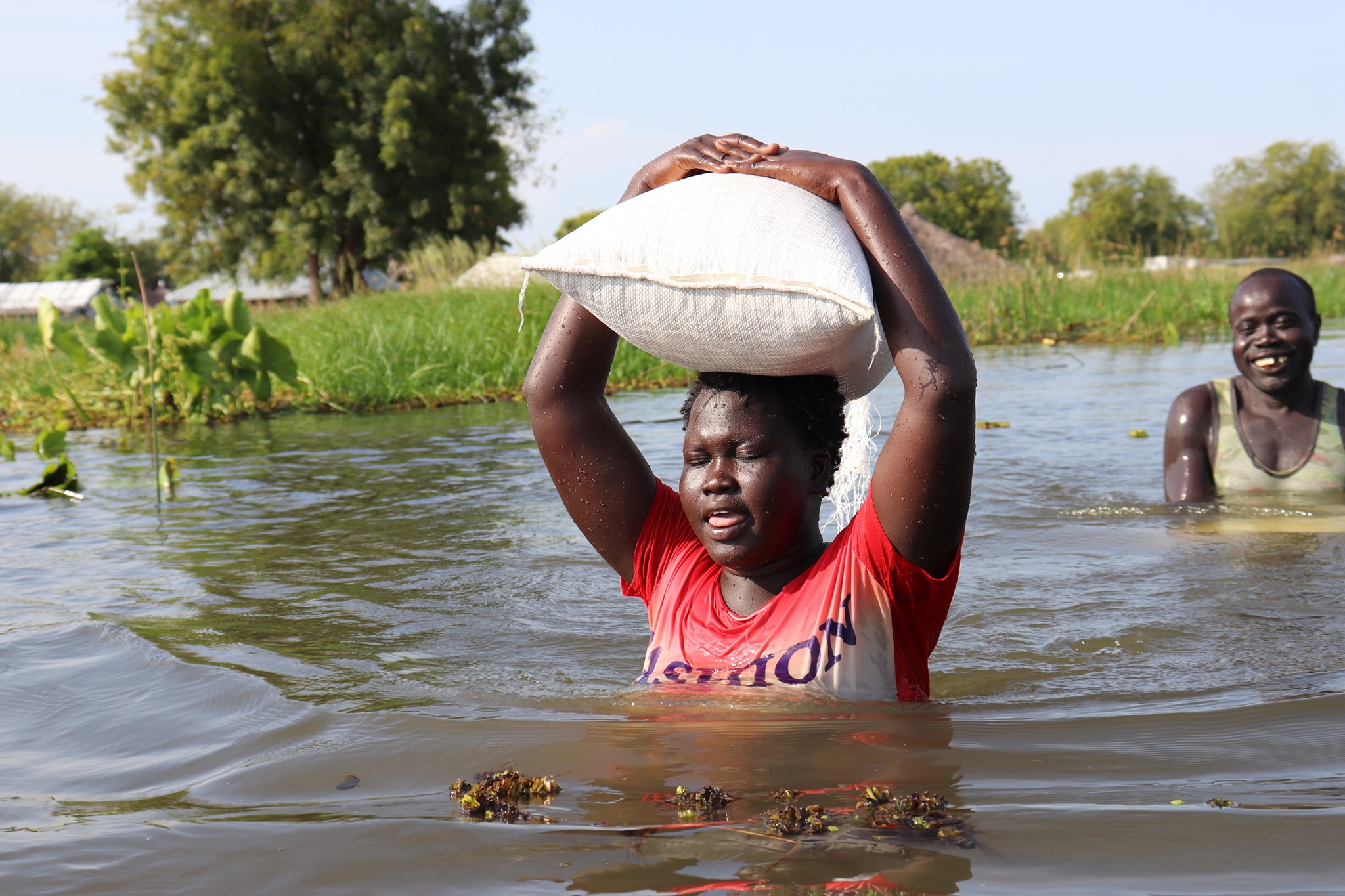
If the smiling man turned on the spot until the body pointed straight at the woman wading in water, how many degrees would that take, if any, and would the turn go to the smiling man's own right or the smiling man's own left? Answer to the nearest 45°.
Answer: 0° — they already face them

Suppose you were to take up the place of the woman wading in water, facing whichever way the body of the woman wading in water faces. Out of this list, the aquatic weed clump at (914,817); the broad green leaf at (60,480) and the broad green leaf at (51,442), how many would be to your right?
2

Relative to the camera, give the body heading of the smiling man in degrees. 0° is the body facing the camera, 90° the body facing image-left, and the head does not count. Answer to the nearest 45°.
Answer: approximately 0°

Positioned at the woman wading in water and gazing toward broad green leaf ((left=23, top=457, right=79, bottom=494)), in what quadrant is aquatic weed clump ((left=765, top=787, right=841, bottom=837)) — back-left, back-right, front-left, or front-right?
back-left

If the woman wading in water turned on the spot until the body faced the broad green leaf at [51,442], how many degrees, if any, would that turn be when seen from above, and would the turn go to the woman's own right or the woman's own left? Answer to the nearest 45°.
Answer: approximately 90° to the woman's own right

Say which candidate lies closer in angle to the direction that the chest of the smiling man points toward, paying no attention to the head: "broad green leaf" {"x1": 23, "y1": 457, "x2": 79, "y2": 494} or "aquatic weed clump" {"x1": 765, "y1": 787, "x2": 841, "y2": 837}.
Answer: the aquatic weed clump

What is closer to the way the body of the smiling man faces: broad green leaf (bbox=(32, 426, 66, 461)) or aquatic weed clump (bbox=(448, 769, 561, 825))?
the aquatic weed clump

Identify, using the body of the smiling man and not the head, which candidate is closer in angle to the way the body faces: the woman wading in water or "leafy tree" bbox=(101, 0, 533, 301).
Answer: the woman wading in water

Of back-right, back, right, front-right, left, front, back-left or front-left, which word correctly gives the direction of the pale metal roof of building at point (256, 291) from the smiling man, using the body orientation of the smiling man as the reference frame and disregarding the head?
back-right

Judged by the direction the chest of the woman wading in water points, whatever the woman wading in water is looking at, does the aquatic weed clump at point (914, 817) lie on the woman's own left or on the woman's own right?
on the woman's own left

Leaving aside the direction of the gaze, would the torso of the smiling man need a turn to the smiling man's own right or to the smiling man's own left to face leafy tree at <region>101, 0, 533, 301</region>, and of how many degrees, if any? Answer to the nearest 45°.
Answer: approximately 135° to the smiling man's own right
